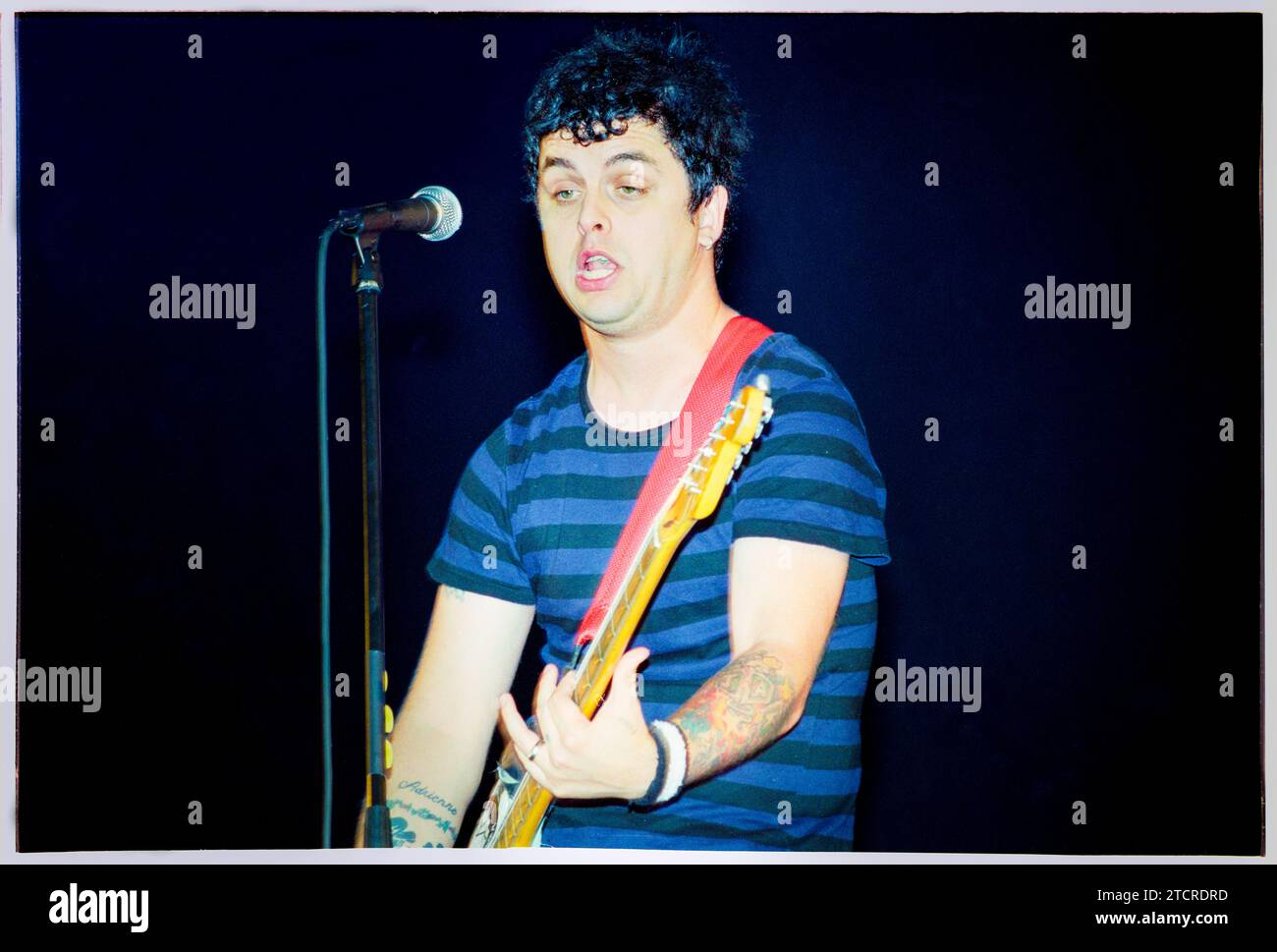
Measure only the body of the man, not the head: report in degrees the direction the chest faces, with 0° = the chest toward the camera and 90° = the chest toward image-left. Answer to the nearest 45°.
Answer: approximately 45°

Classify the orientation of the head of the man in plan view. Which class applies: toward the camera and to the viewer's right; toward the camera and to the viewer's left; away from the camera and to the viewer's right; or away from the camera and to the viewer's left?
toward the camera and to the viewer's left
